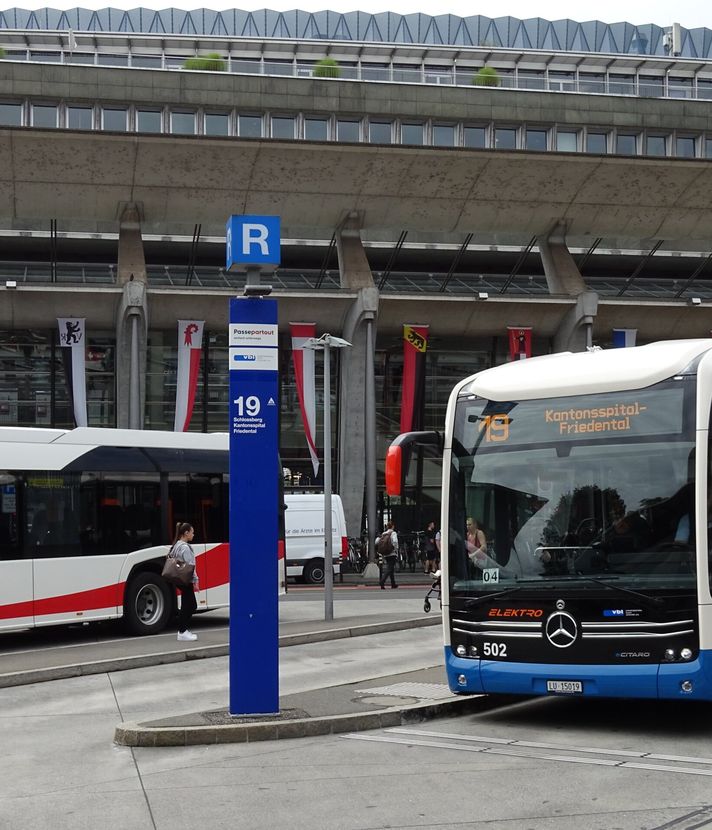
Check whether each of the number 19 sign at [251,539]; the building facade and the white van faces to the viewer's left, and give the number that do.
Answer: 1

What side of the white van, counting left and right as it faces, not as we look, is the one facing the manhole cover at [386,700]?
left

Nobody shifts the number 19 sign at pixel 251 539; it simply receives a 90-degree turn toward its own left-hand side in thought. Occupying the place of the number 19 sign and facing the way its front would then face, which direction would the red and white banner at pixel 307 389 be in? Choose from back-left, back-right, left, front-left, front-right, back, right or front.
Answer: left

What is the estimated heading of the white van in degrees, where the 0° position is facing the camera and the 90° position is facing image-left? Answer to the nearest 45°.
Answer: approximately 90°

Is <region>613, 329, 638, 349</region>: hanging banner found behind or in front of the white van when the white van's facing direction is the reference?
behind

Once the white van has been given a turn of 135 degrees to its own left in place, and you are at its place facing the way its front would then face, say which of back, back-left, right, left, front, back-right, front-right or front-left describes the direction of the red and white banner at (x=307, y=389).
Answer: back-left
